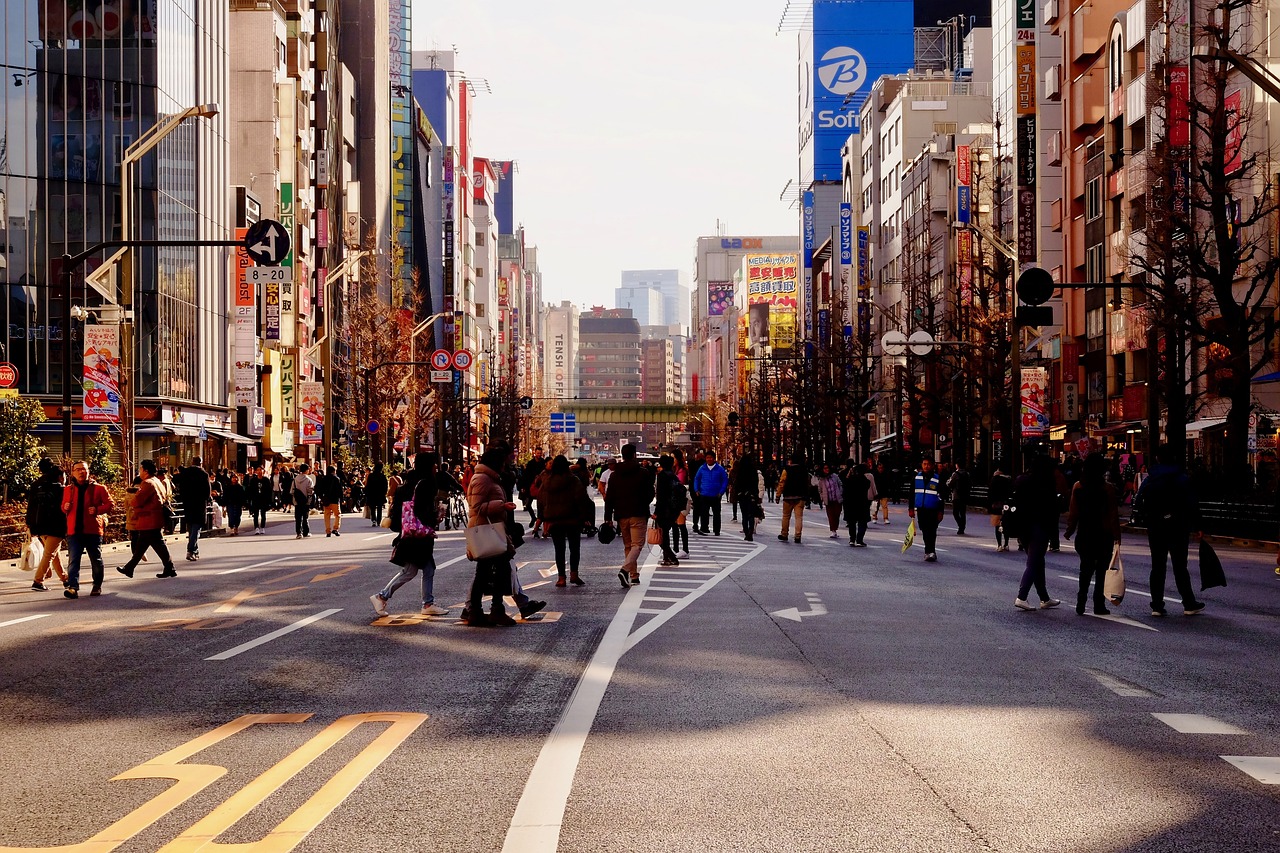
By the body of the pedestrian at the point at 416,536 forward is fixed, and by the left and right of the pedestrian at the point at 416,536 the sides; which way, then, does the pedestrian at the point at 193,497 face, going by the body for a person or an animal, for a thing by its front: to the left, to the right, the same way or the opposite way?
to the left

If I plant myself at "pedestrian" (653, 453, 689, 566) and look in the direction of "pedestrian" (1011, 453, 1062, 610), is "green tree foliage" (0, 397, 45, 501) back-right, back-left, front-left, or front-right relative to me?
back-right

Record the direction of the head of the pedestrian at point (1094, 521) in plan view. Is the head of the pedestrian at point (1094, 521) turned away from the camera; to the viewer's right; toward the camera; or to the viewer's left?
away from the camera

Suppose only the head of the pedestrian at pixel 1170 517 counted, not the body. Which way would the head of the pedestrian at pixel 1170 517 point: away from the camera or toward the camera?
away from the camera
